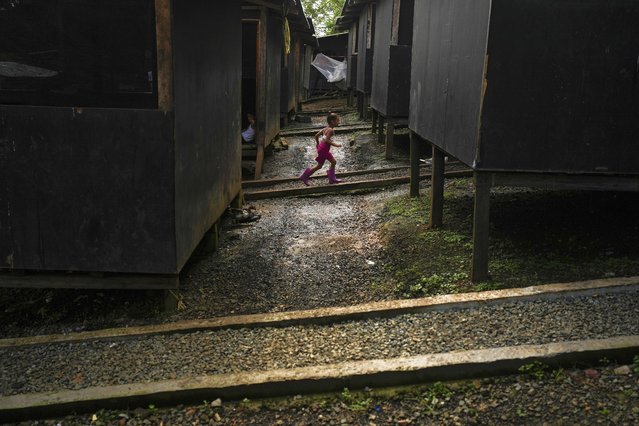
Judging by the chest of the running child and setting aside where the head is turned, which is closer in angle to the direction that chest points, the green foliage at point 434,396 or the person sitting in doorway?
the green foliage

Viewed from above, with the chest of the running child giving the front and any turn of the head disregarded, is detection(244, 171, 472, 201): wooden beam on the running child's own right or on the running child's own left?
on the running child's own right

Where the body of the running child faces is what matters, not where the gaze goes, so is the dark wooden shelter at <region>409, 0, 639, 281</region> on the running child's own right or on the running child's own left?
on the running child's own right

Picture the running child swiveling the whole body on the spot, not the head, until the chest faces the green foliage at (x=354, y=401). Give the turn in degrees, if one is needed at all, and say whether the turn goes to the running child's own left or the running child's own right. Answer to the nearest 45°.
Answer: approximately 90° to the running child's own right

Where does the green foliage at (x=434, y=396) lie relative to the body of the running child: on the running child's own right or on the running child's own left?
on the running child's own right

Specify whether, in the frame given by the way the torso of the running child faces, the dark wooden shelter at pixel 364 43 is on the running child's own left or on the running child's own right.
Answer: on the running child's own left

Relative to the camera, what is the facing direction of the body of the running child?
to the viewer's right

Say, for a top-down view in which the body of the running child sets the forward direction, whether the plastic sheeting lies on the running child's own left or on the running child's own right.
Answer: on the running child's own left

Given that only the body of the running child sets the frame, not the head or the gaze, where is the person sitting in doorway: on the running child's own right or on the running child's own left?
on the running child's own left

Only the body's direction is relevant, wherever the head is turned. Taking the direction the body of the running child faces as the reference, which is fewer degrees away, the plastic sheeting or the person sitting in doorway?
the plastic sheeting
